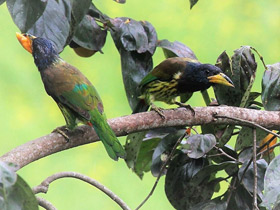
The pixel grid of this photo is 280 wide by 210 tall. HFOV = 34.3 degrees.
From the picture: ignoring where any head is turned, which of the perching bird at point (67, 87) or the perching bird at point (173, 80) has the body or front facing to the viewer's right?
the perching bird at point (173, 80)

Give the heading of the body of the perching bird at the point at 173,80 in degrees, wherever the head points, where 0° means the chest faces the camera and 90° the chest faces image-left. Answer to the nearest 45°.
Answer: approximately 270°

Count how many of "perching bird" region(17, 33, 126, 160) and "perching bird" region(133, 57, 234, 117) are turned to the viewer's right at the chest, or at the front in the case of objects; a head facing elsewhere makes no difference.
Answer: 1

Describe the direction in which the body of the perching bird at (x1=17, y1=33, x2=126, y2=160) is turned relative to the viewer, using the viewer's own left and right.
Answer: facing away from the viewer and to the left of the viewer

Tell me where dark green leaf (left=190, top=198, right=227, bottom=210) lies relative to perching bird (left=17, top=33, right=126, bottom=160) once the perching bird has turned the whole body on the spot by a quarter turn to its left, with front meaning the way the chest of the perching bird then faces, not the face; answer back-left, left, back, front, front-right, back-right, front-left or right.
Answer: left

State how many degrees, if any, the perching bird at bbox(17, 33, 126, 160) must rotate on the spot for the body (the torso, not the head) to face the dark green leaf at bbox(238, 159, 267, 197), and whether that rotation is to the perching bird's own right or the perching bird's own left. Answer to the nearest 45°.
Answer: approximately 180°
